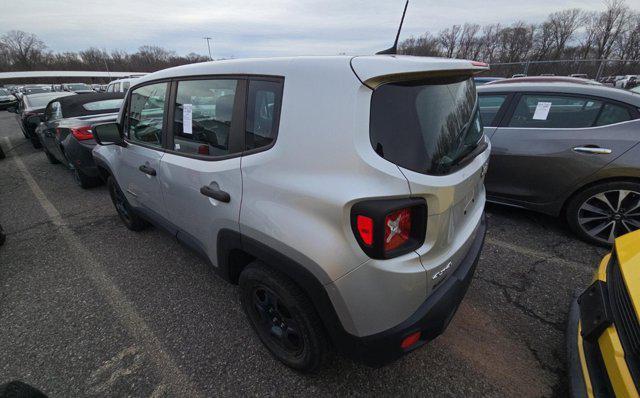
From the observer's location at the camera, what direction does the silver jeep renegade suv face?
facing away from the viewer and to the left of the viewer

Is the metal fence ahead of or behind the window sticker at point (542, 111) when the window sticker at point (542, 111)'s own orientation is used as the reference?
behind

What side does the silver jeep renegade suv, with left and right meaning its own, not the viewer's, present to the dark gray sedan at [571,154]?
right

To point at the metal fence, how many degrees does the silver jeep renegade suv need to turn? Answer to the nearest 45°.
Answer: approximately 90° to its right

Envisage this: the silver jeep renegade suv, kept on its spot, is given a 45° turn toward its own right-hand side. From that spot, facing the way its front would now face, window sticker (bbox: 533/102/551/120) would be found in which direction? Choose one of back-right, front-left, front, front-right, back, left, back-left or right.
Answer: front-right

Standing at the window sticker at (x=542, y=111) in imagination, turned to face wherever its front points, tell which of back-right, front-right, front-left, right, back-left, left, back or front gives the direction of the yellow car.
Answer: front

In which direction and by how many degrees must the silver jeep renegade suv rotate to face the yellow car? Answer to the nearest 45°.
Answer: approximately 135° to its right

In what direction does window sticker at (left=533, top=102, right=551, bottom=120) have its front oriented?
toward the camera

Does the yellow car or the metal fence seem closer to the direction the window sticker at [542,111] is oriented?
the yellow car
